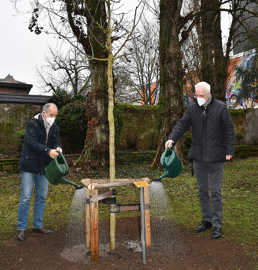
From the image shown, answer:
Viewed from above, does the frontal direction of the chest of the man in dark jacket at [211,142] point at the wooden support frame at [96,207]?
yes

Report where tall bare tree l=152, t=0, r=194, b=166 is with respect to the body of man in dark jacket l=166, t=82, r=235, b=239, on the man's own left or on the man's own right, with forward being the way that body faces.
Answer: on the man's own right

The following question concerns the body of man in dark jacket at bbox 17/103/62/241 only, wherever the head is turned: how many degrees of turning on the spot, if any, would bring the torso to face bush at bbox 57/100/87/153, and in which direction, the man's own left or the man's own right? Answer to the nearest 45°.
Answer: approximately 135° to the man's own left

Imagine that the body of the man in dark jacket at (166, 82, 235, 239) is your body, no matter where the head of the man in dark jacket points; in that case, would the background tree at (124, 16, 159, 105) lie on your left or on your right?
on your right

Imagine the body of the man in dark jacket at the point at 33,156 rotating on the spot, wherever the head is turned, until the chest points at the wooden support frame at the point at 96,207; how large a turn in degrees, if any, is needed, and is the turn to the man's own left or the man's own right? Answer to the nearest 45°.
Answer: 0° — they already face it

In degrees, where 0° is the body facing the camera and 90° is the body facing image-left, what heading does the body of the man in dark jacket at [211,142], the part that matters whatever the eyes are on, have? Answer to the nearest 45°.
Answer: approximately 45°

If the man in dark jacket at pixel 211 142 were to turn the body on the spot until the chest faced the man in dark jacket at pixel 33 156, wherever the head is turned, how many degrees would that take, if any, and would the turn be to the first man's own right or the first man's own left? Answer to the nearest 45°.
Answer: approximately 45° to the first man's own right

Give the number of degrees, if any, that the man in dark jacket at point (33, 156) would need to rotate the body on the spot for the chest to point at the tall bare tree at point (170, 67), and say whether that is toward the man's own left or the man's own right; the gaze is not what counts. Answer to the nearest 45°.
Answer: approximately 90° to the man's own left

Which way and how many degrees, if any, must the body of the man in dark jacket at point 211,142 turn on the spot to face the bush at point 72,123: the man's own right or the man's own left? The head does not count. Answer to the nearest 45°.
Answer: approximately 90° to the man's own right

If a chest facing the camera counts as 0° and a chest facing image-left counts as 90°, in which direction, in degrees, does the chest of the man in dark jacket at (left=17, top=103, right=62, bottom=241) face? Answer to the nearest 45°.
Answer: approximately 315°
